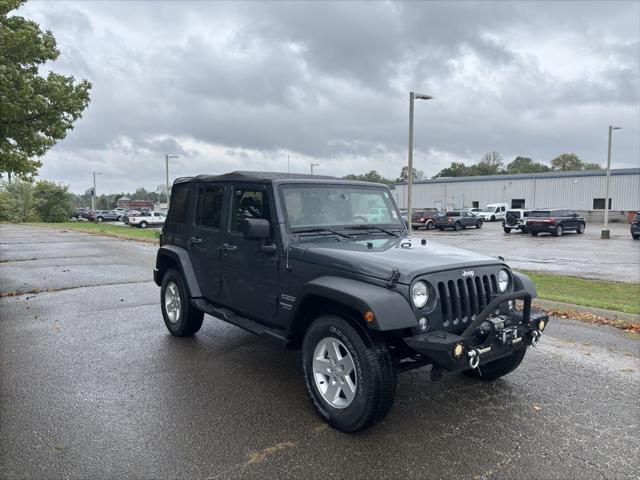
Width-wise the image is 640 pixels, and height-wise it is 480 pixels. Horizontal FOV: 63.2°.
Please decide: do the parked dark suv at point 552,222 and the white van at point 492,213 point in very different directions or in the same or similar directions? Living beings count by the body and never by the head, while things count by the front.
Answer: very different directions

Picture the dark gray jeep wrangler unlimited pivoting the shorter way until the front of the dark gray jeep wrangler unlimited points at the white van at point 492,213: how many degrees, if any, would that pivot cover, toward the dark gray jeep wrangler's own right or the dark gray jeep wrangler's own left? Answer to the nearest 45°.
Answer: approximately 135° to the dark gray jeep wrangler's own left

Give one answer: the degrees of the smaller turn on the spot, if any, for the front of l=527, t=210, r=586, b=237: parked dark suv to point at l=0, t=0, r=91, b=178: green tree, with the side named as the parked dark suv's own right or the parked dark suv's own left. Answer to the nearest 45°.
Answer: approximately 180°

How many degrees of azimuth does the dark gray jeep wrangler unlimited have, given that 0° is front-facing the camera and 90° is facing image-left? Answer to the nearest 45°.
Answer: approximately 315°

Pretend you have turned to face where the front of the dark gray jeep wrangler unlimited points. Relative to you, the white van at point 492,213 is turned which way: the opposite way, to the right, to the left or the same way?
to the right

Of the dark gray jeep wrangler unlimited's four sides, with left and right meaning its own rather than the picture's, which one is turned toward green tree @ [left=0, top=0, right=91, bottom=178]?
back

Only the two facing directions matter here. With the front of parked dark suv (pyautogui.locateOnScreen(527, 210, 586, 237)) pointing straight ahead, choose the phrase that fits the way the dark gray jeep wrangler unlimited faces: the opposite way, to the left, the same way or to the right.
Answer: to the right

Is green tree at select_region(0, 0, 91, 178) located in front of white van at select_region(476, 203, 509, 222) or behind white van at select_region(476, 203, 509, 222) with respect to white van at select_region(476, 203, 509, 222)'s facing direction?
in front

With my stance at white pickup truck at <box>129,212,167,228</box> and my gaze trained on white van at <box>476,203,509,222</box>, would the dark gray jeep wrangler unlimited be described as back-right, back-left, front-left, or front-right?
front-right

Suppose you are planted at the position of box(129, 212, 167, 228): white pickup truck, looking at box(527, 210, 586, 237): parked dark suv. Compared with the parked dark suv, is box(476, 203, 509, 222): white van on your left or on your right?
left

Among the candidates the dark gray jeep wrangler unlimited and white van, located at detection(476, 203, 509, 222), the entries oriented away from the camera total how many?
0

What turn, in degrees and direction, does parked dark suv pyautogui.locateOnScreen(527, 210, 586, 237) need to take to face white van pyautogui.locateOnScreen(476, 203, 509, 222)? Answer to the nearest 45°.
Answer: approximately 45° to its left

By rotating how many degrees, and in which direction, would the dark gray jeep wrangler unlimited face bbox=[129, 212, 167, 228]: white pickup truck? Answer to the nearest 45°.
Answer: approximately 180°

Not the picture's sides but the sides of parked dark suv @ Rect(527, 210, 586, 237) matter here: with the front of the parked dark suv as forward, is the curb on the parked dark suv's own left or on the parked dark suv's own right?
on the parked dark suv's own right
